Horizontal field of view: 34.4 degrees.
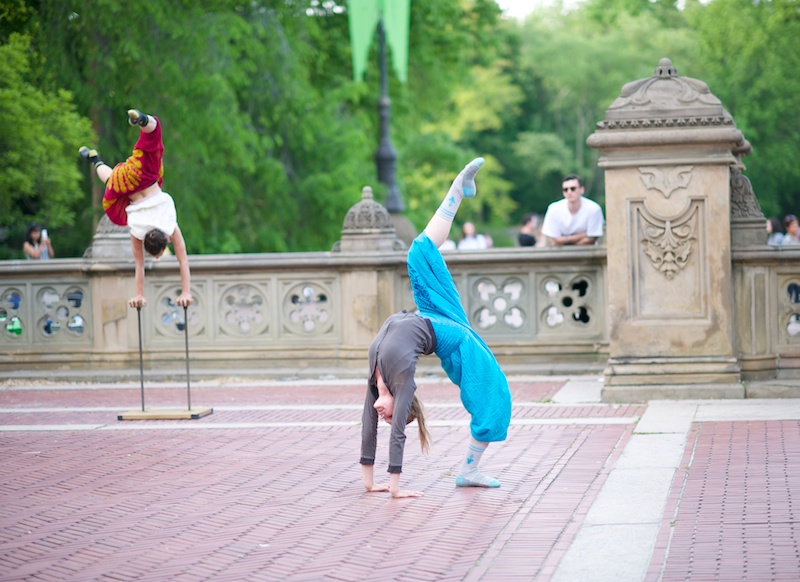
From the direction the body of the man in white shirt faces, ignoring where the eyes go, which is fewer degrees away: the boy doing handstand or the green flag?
the boy doing handstand

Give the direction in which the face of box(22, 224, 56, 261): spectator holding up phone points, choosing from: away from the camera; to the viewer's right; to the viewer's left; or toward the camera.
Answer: toward the camera

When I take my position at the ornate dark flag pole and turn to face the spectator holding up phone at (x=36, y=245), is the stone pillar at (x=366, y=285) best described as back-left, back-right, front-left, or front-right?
front-left

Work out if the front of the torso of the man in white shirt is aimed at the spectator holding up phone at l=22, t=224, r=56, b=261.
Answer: no

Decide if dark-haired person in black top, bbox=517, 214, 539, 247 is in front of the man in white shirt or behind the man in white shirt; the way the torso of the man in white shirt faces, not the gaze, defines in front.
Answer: behind

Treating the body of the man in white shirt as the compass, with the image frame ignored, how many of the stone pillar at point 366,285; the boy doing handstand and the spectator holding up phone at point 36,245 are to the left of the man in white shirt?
0

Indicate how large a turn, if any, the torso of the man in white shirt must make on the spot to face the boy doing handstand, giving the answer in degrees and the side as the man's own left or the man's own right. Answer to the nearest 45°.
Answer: approximately 45° to the man's own right

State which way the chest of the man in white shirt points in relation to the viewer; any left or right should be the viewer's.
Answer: facing the viewer

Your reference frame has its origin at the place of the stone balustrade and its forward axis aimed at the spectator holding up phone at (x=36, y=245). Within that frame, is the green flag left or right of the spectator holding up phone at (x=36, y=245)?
right
